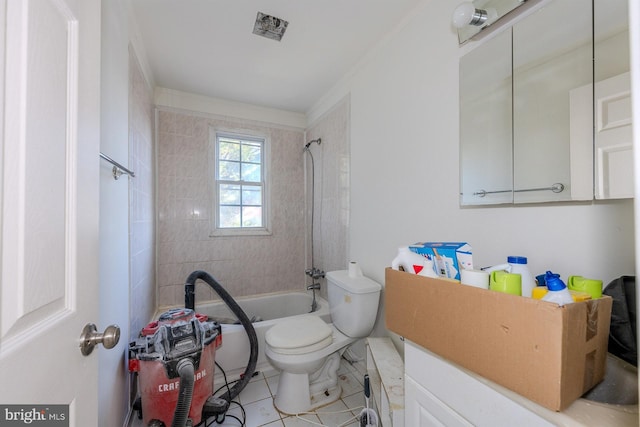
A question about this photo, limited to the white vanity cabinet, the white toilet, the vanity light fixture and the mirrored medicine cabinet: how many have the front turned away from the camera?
0

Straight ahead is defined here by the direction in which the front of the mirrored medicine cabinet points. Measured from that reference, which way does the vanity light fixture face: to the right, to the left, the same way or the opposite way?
the same way

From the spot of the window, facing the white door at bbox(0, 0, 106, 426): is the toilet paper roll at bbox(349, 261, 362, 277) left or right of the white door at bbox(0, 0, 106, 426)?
left

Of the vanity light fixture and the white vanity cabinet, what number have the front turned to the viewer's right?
0

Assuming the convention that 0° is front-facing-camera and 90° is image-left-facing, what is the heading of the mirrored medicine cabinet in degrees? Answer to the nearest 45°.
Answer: approximately 45°

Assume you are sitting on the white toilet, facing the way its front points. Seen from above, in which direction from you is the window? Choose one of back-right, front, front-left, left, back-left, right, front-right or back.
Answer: right

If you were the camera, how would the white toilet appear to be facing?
facing the viewer and to the left of the viewer

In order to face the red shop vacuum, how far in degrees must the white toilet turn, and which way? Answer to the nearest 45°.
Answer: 0° — it already faces it

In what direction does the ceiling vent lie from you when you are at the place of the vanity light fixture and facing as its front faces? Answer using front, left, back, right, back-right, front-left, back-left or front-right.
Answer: front-right

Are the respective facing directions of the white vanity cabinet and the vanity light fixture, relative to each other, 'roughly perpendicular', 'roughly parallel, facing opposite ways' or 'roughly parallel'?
roughly parallel

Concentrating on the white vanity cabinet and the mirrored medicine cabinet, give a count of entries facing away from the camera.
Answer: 0

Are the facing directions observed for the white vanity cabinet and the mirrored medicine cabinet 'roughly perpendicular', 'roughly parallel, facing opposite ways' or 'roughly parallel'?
roughly parallel

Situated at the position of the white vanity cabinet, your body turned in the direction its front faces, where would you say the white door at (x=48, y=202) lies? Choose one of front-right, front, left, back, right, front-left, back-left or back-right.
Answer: front
